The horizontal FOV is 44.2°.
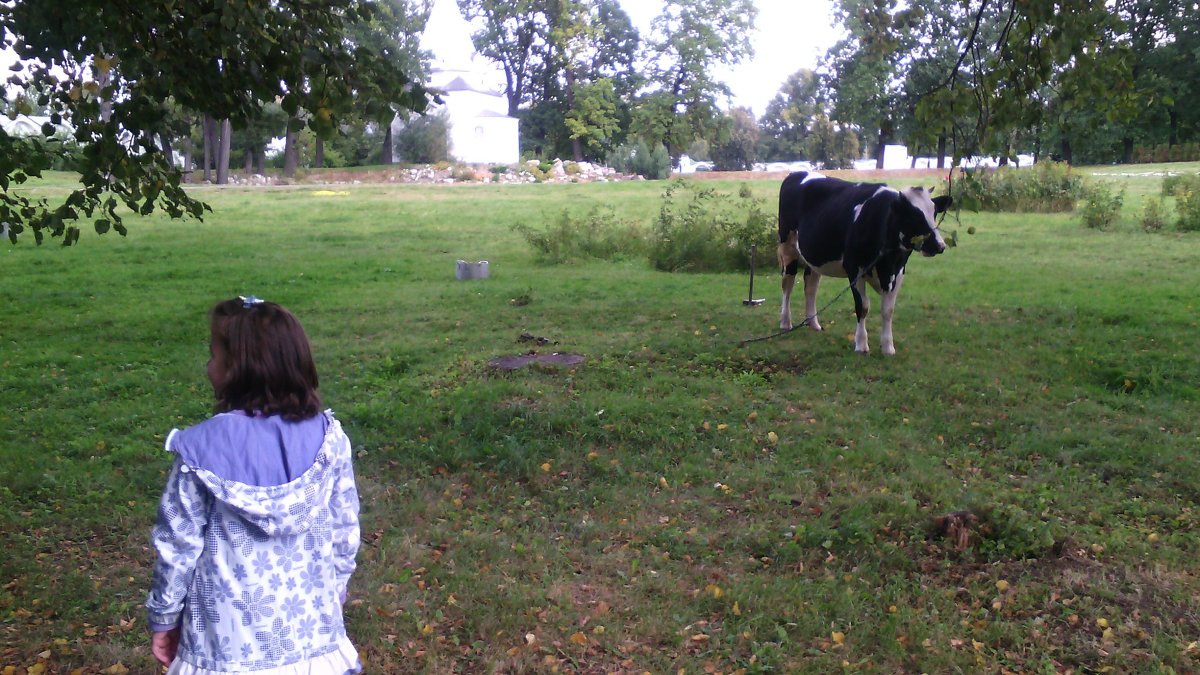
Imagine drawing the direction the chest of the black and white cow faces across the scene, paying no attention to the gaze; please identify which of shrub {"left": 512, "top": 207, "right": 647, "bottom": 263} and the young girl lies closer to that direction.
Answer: the young girl

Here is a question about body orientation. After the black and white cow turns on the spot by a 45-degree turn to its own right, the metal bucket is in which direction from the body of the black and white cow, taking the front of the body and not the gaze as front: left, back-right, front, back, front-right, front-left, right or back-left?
back-right

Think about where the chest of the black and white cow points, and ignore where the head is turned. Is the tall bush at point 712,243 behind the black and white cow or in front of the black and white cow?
behind

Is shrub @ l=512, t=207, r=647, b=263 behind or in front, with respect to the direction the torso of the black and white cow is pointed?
behind

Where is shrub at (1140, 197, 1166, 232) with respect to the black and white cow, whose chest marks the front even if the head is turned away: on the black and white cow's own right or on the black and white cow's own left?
on the black and white cow's own left

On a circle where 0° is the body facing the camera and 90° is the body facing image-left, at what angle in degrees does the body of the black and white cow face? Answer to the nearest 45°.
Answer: approximately 315°

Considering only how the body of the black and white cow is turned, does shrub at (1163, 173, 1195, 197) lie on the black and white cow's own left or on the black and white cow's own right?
on the black and white cow's own left

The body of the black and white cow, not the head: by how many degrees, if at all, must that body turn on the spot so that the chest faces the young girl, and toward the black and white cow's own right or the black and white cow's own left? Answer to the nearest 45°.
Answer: approximately 45° to the black and white cow's own right
